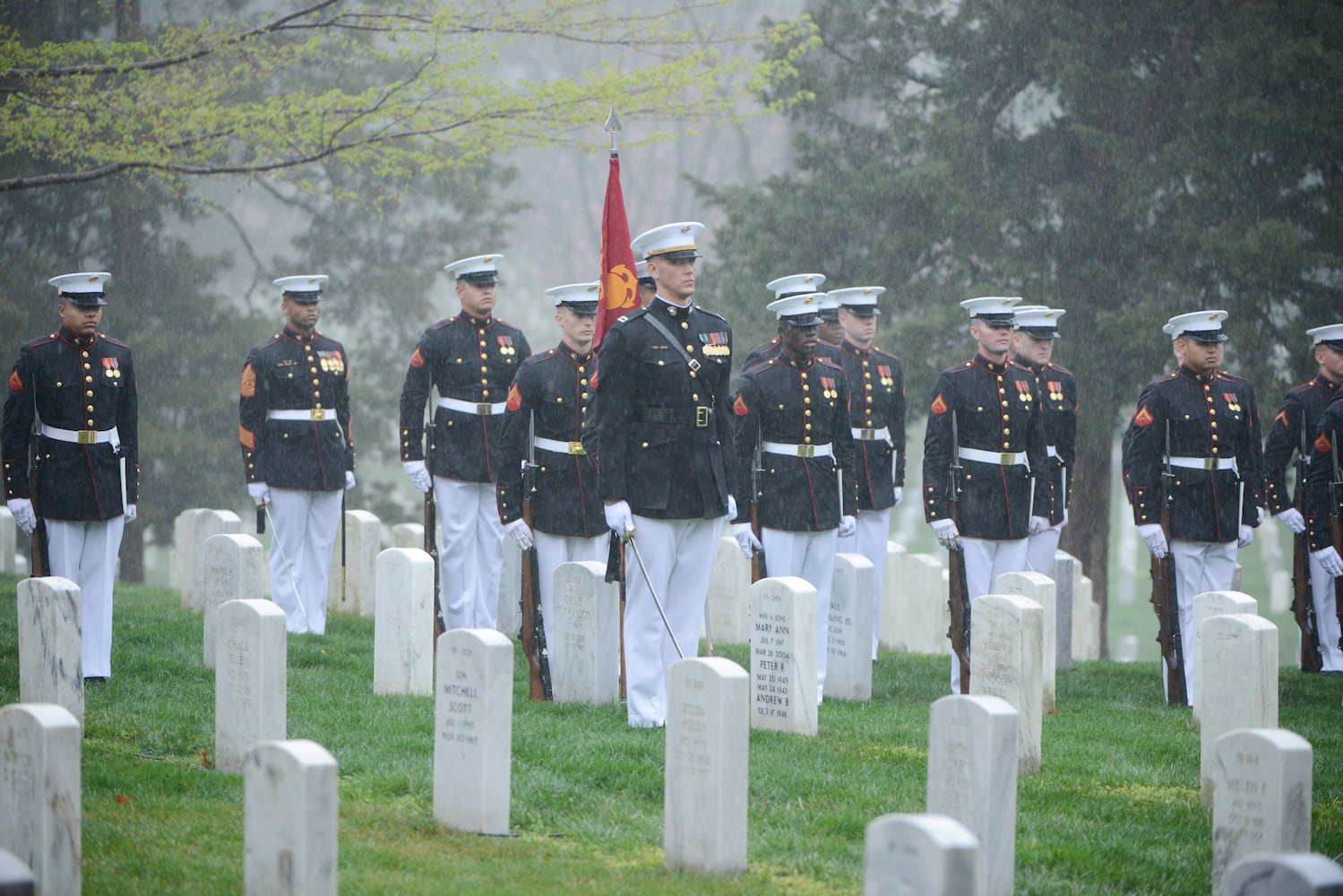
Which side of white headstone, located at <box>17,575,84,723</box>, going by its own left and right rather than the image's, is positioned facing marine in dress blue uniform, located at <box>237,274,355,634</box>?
back

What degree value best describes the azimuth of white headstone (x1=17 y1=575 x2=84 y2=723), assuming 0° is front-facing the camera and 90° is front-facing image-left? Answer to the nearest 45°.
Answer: approximately 45°

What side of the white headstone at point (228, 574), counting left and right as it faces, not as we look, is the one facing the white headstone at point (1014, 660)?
left

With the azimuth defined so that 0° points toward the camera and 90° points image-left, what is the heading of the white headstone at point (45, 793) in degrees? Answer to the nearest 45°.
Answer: approximately 45°

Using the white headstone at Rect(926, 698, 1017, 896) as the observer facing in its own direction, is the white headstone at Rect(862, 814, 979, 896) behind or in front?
in front

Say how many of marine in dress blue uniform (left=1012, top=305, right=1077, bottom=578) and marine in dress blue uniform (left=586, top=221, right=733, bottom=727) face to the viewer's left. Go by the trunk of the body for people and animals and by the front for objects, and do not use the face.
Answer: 0

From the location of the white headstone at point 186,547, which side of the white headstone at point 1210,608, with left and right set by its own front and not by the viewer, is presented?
right

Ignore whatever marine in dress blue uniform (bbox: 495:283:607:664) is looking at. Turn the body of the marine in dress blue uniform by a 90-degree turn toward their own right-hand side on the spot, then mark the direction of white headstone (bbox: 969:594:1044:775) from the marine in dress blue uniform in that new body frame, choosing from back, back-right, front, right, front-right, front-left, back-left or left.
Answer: left

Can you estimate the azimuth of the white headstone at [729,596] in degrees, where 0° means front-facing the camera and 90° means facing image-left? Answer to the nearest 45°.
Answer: approximately 45°

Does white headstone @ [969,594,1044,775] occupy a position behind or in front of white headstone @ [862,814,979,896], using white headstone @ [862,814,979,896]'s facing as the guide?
behind

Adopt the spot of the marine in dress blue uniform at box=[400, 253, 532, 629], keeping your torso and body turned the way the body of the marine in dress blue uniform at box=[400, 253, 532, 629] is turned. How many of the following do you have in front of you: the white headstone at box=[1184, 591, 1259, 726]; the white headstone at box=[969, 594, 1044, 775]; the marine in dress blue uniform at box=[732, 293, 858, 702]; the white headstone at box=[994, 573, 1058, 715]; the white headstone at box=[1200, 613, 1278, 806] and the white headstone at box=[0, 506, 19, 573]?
5

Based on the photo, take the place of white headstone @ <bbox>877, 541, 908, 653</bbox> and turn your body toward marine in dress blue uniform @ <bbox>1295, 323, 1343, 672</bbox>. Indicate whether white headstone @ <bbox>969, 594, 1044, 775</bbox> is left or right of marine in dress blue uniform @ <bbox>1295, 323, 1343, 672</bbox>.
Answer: right

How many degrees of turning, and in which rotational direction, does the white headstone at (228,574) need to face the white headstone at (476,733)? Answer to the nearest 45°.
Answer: approximately 45° to its left

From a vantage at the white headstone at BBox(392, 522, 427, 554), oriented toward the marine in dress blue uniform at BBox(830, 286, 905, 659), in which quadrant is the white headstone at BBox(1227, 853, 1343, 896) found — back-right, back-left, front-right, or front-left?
front-right

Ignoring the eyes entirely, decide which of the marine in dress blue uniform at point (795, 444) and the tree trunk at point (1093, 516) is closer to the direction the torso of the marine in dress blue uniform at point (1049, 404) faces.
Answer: the marine in dress blue uniform

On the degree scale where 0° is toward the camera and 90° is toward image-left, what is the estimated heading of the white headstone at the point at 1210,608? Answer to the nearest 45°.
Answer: approximately 45°

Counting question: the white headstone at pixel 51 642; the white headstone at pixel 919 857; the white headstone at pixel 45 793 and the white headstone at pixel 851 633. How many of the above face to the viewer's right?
0
